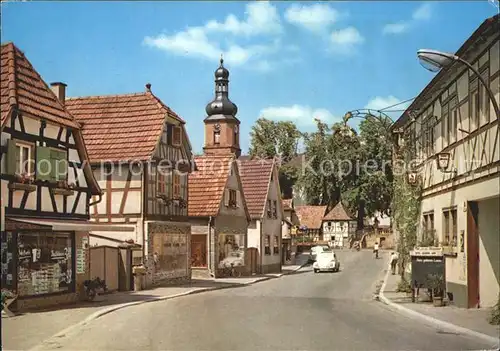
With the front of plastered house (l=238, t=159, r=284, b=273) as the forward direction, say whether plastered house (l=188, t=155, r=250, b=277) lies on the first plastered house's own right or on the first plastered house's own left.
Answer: on the first plastered house's own right

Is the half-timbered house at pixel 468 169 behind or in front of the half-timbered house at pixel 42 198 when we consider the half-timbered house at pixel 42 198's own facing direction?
in front

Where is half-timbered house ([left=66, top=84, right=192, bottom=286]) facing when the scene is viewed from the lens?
facing the viewer and to the right of the viewer

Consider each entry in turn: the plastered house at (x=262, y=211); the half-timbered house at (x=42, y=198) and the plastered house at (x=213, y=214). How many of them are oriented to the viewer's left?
0

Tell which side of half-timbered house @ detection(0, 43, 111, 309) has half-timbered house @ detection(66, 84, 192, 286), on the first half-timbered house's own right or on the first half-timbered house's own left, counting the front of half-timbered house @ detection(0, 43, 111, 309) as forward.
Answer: on the first half-timbered house's own left

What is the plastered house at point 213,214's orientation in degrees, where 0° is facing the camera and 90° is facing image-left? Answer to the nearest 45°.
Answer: approximately 315°

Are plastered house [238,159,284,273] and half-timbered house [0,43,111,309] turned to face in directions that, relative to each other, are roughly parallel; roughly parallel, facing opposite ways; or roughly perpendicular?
roughly parallel

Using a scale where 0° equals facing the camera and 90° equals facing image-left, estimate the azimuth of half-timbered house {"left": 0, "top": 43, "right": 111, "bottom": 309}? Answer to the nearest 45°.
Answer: approximately 315°
